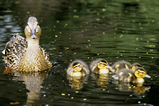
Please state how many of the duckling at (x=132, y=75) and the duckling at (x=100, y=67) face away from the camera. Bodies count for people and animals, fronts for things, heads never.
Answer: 0

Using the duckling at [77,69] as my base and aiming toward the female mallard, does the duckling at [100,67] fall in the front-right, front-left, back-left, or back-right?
back-right

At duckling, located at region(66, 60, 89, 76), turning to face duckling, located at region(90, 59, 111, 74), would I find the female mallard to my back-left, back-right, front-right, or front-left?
back-left
